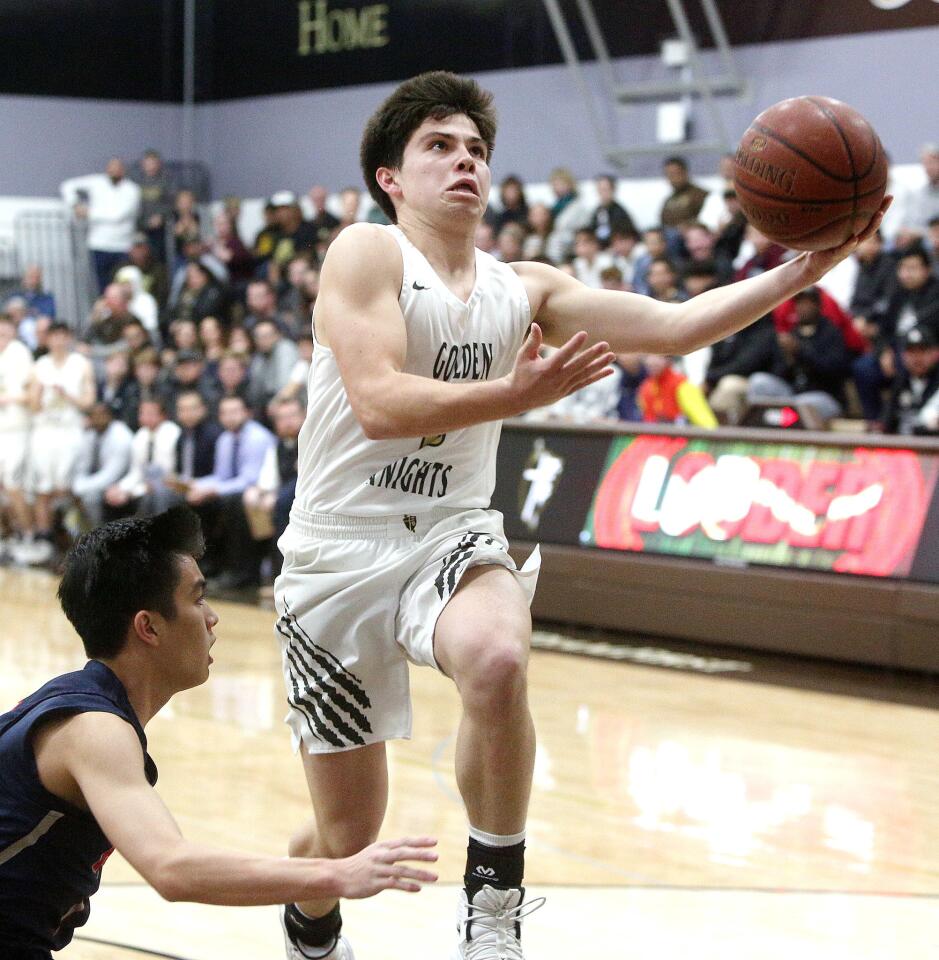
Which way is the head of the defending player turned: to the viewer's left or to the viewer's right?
to the viewer's right

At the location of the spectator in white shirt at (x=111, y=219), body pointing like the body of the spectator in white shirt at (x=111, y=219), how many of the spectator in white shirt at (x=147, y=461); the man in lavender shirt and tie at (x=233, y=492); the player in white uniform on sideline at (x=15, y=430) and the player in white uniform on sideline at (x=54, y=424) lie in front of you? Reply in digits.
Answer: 4

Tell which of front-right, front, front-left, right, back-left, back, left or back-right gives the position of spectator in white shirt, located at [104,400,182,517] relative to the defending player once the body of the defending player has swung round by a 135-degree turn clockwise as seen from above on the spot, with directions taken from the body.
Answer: back-right

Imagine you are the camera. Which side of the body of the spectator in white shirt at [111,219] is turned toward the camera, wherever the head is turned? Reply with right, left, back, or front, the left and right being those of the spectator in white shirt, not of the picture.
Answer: front

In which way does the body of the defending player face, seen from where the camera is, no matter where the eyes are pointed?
to the viewer's right

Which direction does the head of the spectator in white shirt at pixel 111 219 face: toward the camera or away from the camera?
toward the camera

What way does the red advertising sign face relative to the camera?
toward the camera

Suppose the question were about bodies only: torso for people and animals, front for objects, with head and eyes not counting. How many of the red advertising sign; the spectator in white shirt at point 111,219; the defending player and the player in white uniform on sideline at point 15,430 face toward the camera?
3

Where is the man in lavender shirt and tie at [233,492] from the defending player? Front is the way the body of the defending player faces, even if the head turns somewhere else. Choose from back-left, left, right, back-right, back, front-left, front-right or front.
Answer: left

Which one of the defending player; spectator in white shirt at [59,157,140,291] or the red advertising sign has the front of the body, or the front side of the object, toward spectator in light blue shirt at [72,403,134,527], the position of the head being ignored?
spectator in white shirt at [59,157,140,291]

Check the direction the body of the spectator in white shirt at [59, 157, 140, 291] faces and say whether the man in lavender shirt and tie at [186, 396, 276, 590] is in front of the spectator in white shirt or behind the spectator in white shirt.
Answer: in front

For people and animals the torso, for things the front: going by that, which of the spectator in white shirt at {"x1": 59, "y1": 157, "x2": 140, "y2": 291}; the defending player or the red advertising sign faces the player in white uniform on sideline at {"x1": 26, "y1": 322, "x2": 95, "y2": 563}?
the spectator in white shirt

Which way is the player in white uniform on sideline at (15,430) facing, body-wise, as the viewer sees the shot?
toward the camera

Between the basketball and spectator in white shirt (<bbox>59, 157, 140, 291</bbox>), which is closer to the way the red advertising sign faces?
the basketball

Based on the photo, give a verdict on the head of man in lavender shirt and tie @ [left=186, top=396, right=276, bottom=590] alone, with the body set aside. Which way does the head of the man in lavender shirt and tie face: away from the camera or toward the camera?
toward the camera

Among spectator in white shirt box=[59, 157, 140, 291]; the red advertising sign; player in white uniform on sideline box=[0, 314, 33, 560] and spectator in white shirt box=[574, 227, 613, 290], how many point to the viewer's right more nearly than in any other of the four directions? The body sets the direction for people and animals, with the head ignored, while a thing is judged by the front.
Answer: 0

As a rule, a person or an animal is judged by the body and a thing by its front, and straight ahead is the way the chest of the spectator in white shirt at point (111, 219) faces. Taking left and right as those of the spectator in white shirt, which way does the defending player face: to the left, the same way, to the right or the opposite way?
to the left

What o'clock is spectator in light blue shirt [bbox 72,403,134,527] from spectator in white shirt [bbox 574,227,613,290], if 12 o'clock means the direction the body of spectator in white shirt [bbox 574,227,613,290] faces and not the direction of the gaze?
spectator in light blue shirt [bbox 72,403,134,527] is roughly at 1 o'clock from spectator in white shirt [bbox 574,227,613,290].

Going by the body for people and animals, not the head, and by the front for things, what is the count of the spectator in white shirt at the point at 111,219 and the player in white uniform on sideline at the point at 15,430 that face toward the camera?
2

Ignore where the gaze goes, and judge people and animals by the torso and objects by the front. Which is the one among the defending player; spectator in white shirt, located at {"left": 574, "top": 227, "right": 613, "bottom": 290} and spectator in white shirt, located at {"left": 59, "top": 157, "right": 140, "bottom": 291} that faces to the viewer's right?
the defending player

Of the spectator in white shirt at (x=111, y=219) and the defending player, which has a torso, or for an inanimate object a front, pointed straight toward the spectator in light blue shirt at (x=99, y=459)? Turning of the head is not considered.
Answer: the spectator in white shirt at (x=111, y=219)

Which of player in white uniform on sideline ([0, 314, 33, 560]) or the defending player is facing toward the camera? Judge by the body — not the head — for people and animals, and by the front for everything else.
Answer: the player in white uniform on sideline

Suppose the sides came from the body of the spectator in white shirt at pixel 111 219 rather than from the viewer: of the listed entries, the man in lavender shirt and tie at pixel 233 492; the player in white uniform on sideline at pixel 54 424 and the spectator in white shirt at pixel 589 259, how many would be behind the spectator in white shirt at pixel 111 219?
0
